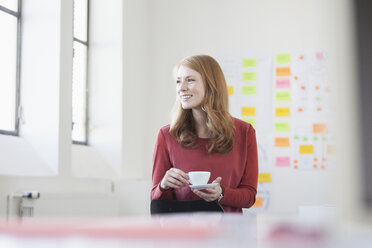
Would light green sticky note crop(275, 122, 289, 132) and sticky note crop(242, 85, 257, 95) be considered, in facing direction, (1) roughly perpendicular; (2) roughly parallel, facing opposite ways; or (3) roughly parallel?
roughly parallel

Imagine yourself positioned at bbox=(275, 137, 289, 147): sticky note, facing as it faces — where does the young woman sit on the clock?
The young woman is roughly at 12 o'clock from the sticky note.

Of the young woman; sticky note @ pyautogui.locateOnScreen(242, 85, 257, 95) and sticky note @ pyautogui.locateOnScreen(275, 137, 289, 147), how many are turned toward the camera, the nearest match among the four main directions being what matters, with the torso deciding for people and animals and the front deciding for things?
3

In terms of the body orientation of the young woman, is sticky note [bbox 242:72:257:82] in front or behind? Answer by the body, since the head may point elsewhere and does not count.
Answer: behind

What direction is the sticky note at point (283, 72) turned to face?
toward the camera

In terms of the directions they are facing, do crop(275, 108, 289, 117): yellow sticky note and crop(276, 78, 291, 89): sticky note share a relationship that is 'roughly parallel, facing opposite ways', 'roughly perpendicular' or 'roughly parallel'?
roughly parallel

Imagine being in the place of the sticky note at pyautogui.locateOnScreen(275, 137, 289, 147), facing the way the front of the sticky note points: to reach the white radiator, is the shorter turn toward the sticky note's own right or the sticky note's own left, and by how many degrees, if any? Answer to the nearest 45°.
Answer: approximately 45° to the sticky note's own right

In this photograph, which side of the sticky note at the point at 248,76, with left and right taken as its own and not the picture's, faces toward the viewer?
front

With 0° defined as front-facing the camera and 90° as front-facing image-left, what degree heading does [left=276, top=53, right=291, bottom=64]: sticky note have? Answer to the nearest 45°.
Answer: approximately 0°

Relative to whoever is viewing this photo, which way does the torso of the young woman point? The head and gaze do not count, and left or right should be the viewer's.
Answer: facing the viewer

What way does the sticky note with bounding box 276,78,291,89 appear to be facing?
toward the camera

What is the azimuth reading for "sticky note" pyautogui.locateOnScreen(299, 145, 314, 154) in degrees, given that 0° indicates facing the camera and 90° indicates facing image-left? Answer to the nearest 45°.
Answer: approximately 0°
